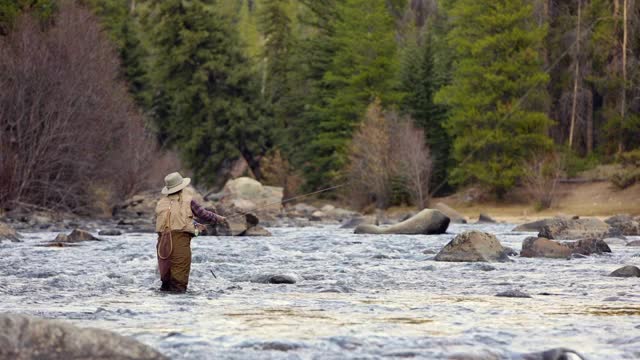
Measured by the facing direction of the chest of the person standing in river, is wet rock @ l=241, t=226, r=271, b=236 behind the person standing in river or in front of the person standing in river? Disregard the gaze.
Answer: in front

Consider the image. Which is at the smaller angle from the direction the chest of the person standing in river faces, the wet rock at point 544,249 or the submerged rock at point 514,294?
the wet rock

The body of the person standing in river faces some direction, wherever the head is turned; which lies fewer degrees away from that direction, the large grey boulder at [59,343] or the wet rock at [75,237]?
the wet rock

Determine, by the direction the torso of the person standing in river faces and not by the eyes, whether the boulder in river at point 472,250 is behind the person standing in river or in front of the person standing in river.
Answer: in front

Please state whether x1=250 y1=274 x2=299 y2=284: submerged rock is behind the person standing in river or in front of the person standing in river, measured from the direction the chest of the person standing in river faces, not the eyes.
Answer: in front

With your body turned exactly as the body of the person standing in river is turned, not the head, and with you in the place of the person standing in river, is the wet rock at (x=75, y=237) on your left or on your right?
on your left

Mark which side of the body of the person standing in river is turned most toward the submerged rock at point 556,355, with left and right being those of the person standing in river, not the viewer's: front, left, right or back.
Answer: right

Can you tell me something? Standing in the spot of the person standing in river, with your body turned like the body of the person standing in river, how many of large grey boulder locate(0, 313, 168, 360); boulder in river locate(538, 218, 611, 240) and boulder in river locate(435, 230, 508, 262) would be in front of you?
2

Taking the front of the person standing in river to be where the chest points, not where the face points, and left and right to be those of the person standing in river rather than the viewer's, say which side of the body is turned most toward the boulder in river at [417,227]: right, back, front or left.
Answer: front

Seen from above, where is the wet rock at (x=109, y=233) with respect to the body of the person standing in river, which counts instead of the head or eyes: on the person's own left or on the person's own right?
on the person's own left

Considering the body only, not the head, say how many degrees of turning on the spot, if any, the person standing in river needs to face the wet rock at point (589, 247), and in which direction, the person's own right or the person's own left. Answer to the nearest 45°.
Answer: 0° — they already face it

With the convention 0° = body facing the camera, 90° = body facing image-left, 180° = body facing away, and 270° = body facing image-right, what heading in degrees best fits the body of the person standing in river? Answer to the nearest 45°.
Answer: approximately 225°

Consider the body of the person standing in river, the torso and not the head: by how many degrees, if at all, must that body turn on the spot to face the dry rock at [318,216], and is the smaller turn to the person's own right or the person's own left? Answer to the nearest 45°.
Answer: approximately 45° to the person's own left

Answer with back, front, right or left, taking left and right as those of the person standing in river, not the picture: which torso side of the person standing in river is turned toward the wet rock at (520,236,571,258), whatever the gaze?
front

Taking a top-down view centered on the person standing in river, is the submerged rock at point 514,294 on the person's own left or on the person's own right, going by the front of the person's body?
on the person's own right
